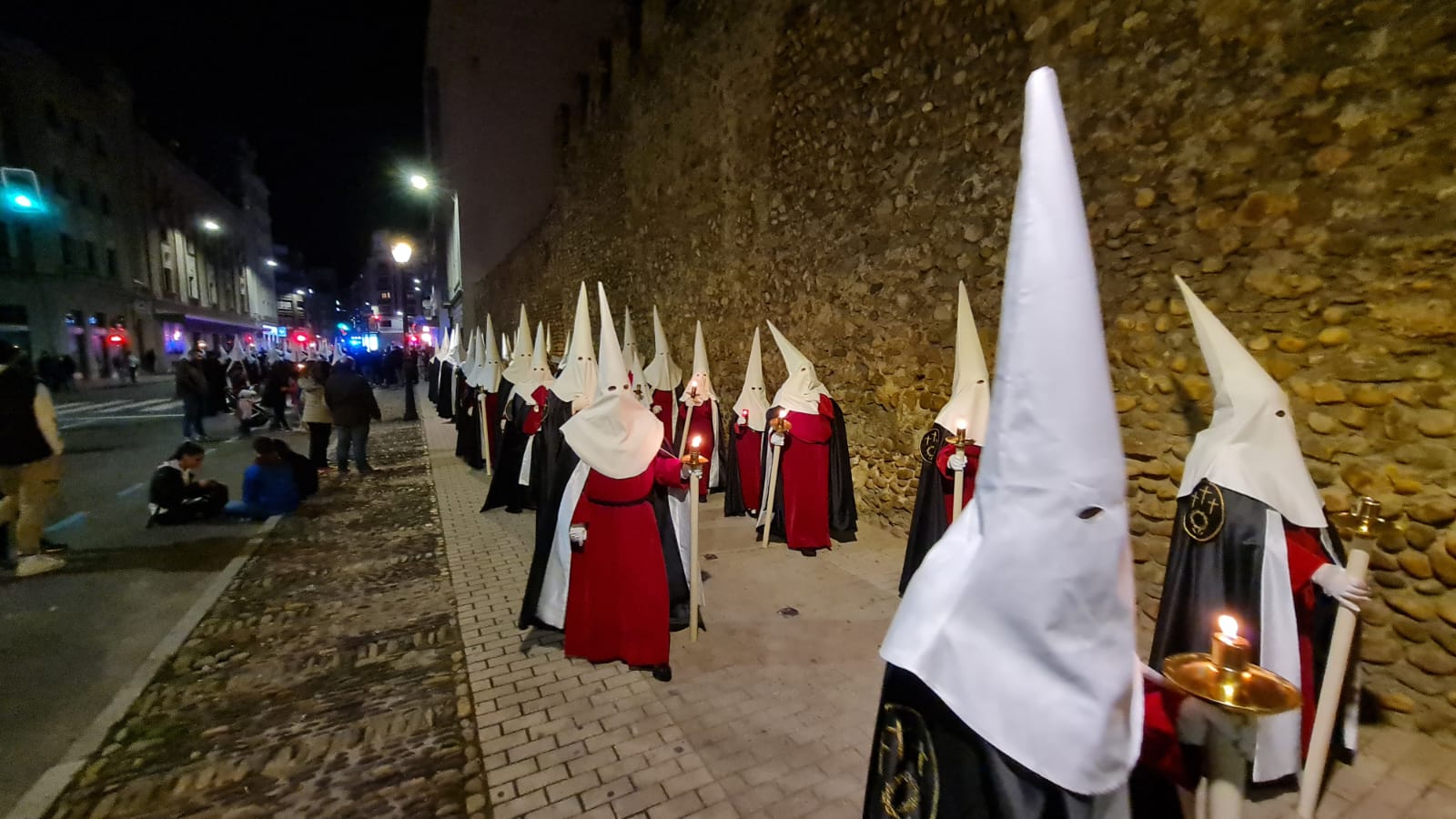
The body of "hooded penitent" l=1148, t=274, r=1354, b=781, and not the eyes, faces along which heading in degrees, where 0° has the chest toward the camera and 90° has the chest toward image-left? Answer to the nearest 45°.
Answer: approximately 270°

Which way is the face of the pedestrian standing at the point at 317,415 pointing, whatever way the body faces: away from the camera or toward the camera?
away from the camera

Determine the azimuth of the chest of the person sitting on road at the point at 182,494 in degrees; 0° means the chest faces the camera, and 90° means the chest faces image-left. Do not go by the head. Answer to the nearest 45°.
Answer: approximately 270°

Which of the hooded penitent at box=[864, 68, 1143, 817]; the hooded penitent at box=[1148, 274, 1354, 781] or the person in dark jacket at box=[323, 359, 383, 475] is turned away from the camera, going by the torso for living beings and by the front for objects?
the person in dark jacket

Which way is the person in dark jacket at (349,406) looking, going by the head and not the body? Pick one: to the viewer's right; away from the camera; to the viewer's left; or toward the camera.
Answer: away from the camera

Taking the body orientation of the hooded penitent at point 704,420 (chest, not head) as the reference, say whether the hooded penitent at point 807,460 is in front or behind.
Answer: in front

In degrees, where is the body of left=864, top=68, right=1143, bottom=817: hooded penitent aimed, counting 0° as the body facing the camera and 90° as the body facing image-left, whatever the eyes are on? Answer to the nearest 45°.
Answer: approximately 270°

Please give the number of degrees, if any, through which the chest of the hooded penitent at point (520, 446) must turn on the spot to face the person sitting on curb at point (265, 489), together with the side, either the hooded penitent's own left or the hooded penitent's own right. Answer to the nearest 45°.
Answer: approximately 135° to the hooded penitent's own right

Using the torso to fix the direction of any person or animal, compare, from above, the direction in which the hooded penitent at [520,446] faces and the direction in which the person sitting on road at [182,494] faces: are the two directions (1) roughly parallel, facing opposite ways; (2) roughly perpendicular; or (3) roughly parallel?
roughly perpendicular
